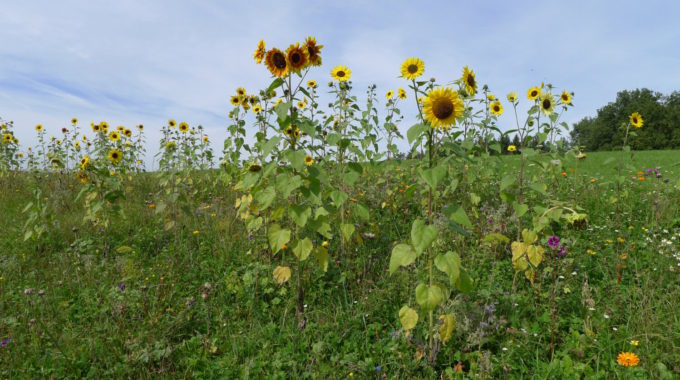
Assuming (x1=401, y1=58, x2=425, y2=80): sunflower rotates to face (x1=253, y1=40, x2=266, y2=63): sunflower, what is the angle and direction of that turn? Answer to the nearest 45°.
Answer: approximately 90° to its right

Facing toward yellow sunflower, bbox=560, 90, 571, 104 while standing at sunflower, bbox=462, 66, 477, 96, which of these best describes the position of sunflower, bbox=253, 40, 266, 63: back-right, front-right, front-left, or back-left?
back-left

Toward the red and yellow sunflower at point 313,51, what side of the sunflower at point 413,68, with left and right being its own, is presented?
right

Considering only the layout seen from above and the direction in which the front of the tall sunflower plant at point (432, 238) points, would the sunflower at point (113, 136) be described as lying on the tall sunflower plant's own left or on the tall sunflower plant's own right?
on the tall sunflower plant's own right

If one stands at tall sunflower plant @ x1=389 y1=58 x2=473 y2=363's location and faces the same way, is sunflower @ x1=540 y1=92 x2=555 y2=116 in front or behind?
behind

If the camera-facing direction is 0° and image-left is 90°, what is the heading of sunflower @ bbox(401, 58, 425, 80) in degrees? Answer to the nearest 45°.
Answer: approximately 0°
